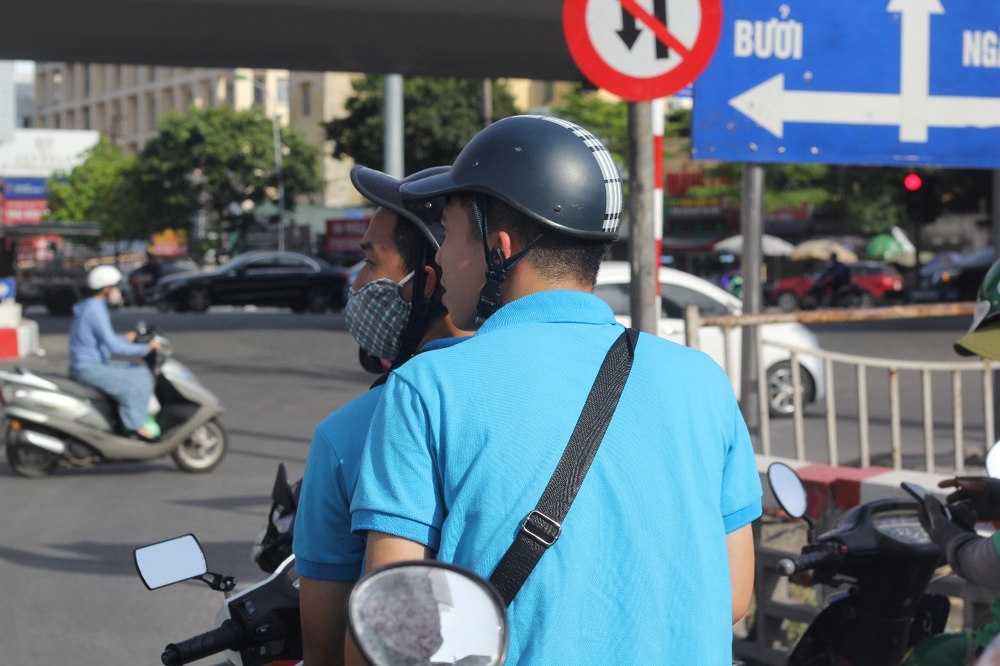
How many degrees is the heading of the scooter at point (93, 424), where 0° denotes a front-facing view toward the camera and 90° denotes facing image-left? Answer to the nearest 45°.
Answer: approximately 270°

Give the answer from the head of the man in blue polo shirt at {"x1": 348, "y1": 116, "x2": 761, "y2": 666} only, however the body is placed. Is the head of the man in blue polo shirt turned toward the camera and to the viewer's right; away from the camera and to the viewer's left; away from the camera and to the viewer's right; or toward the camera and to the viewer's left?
away from the camera and to the viewer's left

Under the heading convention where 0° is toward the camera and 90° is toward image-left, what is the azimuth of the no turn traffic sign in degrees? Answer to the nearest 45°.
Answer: approximately 0°

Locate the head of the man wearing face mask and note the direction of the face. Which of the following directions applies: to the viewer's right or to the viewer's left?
to the viewer's left

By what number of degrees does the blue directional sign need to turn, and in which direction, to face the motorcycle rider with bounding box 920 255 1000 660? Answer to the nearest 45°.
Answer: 0° — it already faces them

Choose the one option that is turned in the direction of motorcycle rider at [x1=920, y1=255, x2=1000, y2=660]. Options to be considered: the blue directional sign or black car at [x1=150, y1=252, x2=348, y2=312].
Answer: the blue directional sign

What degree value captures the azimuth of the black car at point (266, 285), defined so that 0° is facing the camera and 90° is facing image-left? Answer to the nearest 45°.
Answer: approximately 90°

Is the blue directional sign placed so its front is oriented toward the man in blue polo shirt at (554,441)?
yes

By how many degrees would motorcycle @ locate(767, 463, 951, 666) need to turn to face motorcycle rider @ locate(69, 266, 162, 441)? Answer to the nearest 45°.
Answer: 0° — it already faces them

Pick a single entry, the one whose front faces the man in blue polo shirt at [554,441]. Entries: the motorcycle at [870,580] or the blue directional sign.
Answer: the blue directional sign

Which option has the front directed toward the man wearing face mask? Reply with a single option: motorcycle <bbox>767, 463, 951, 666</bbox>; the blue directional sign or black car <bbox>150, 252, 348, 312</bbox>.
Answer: the blue directional sign

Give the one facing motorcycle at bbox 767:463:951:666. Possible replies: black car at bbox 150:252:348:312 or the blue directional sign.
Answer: the blue directional sign

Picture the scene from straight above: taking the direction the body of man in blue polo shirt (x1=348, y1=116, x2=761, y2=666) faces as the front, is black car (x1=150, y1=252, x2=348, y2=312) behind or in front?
in front

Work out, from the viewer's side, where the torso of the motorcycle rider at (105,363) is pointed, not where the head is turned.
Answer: to the viewer's right
